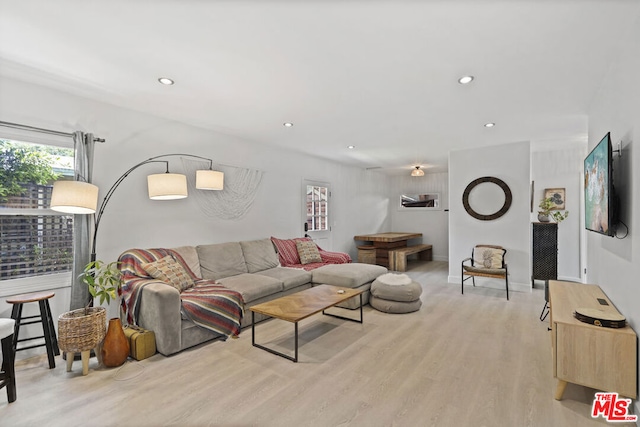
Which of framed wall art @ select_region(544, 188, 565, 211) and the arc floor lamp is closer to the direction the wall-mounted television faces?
the arc floor lamp

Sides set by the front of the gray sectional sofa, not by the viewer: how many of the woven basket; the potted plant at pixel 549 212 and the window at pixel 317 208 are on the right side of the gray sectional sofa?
1

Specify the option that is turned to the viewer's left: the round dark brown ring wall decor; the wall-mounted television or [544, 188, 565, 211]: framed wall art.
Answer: the wall-mounted television

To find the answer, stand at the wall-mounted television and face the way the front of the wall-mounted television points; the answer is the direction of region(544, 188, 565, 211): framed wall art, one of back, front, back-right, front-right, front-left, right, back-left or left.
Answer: right

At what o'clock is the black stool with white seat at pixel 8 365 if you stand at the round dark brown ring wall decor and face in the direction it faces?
The black stool with white seat is roughly at 1 o'clock from the round dark brown ring wall decor.

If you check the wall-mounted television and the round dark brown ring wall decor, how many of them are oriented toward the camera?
1

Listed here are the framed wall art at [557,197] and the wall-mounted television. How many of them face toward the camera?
1

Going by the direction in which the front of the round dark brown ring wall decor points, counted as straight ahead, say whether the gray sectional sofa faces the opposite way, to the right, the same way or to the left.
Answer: to the left

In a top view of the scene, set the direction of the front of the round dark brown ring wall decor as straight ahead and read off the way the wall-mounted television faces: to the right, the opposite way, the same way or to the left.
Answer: to the right

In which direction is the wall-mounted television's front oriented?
to the viewer's left

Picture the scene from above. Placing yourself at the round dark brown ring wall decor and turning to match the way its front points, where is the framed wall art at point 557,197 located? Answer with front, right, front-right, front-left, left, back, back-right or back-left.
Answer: back-left

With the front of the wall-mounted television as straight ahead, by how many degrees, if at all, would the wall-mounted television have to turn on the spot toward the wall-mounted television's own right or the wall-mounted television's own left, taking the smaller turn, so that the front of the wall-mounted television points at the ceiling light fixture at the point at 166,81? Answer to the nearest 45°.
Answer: approximately 45° to the wall-mounted television's own left

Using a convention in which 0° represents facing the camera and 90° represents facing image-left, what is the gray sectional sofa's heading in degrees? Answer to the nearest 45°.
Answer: approximately 315°
